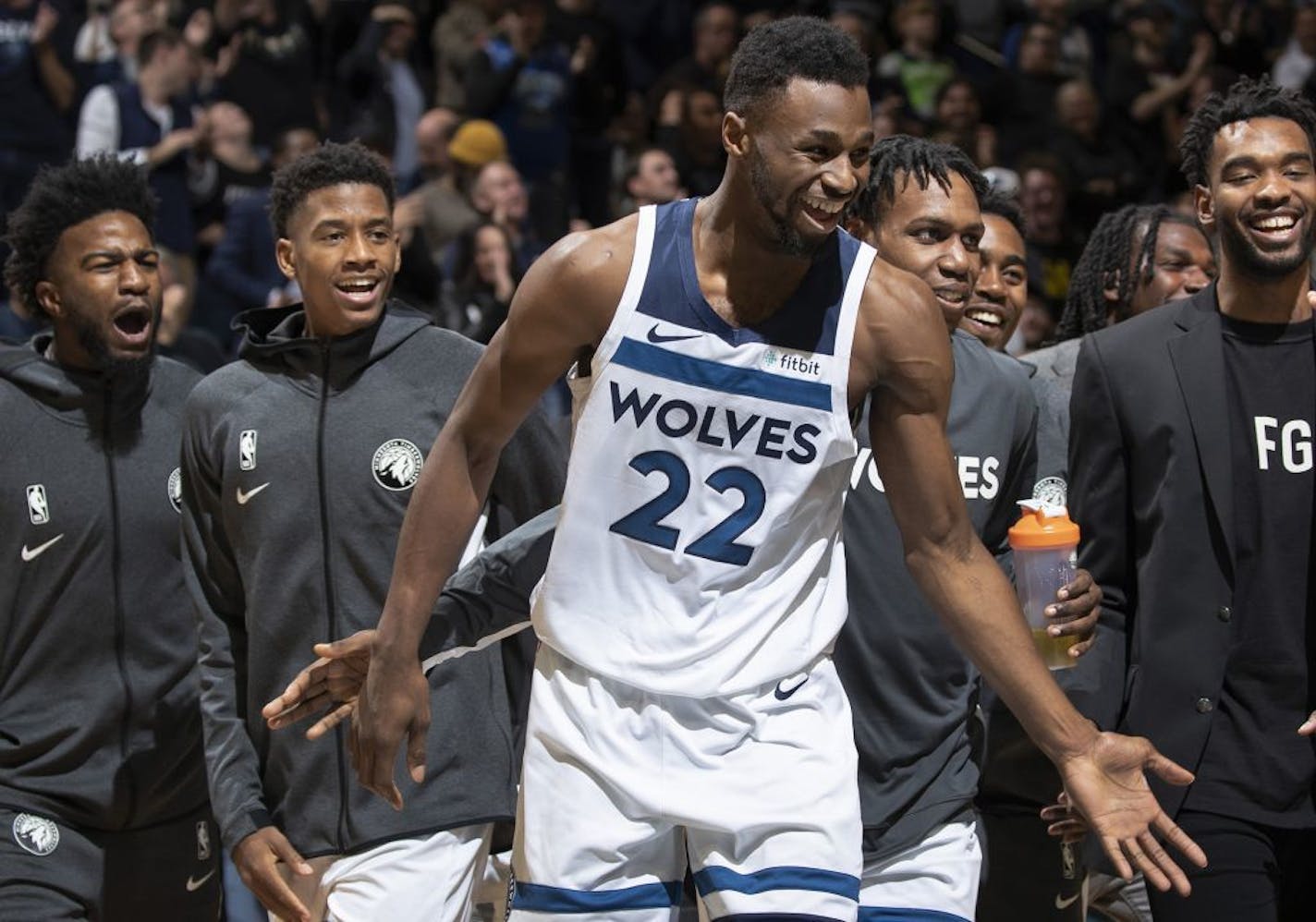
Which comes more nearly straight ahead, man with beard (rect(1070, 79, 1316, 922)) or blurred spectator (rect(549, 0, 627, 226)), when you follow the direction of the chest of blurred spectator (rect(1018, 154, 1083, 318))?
the man with beard

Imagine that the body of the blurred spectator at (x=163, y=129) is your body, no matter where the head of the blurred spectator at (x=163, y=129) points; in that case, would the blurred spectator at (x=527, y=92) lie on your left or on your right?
on your left

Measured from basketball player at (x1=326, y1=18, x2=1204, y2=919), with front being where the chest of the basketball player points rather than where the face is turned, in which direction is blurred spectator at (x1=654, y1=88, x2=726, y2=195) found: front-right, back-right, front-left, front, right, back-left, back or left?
back

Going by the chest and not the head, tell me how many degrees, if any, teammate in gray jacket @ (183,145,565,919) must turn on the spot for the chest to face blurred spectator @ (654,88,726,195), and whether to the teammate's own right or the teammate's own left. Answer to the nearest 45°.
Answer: approximately 180°

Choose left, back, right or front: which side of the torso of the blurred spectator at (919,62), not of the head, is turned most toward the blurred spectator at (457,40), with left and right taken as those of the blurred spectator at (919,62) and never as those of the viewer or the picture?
right

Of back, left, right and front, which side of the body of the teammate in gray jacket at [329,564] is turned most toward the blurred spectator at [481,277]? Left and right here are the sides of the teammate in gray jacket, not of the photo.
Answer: back

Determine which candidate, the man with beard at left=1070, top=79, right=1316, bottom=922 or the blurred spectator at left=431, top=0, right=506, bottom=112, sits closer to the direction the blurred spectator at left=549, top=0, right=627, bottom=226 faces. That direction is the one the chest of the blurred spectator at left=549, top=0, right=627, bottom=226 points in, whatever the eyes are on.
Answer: the man with beard

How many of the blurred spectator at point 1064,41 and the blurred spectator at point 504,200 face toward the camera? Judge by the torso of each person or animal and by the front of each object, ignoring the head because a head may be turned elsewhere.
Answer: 2

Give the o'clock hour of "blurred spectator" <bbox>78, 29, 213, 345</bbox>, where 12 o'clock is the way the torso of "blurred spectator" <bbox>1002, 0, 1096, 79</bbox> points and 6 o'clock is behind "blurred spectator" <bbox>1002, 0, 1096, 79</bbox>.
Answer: "blurred spectator" <bbox>78, 29, 213, 345</bbox> is roughly at 2 o'clock from "blurred spectator" <bbox>1002, 0, 1096, 79</bbox>.

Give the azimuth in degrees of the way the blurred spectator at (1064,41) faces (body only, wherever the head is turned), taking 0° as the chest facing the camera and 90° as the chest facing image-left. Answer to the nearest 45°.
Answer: approximately 0°
